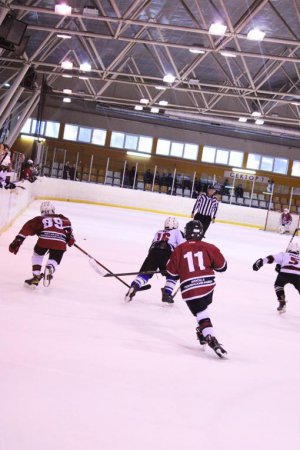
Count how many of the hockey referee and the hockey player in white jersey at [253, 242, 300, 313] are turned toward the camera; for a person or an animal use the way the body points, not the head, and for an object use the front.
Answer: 1

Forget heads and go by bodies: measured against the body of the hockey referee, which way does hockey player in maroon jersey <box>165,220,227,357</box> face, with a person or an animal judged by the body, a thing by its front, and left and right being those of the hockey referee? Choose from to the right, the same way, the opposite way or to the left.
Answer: the opposite way

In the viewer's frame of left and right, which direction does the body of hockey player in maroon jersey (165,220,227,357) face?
facing away from the viewer

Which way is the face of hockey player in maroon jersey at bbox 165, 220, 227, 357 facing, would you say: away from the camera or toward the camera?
away from the camera

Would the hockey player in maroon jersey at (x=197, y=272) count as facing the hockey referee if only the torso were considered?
yes

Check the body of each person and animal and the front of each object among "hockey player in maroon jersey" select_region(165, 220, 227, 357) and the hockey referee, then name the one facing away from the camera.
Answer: the hockey player in maroon jersey
